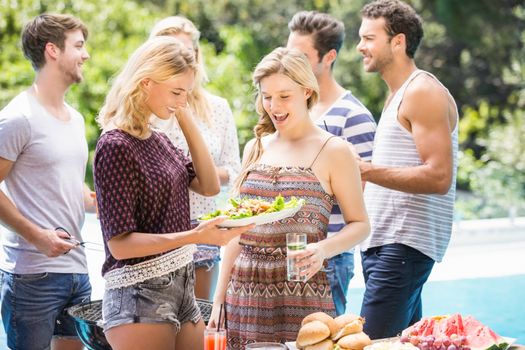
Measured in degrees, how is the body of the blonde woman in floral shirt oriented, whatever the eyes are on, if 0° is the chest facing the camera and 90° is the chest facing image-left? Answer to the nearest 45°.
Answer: approximately 45°

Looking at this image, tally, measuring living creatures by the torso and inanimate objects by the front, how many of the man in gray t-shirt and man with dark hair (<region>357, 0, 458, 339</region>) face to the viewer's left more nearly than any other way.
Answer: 1

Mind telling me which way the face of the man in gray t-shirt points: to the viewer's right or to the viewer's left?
to the viewer's right

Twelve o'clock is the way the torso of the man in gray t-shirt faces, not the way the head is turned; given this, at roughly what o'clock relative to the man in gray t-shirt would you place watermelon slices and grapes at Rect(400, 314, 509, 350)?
The watermelon slices and grapes is roughly at 12 o'clock from the man in gray t-shirt.

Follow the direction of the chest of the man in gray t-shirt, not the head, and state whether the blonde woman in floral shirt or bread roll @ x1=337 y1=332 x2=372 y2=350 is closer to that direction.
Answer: the bread roll

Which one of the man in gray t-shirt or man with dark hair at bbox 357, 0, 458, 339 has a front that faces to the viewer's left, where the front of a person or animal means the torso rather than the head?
the man with dark hair

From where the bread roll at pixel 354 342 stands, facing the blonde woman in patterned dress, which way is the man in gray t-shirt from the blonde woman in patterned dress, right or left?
left

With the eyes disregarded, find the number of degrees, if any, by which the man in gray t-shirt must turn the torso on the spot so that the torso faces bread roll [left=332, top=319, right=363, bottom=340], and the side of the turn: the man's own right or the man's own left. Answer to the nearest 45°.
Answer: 0° — they already face it

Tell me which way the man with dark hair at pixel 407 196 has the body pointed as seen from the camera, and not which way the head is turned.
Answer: to the viewer's left
